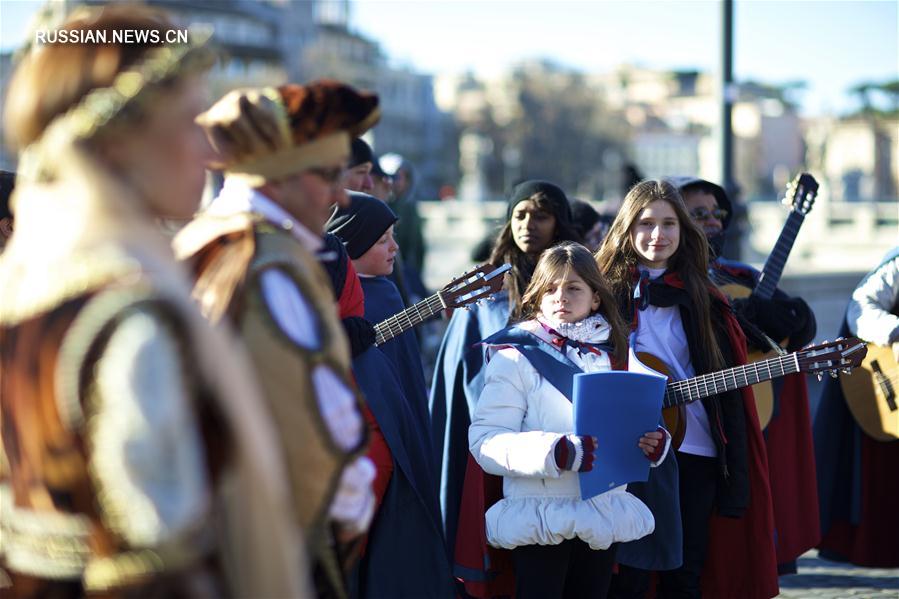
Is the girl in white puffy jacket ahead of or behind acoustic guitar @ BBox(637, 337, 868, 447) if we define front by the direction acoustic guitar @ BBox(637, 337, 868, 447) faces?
ahead

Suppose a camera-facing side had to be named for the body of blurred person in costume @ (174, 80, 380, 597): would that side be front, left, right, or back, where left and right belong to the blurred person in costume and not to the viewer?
right

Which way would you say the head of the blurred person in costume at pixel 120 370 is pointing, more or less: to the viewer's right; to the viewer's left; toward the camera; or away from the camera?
to the viewer's right

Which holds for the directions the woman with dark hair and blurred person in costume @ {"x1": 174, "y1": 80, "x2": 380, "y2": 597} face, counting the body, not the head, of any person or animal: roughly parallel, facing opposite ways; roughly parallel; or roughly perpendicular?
roughly perpendicular

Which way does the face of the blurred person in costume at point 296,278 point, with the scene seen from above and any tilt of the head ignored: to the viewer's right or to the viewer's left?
to the viewer's right

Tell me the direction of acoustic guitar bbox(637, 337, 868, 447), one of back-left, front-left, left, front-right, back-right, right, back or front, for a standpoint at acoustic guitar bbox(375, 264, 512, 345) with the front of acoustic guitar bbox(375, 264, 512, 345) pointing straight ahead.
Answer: left

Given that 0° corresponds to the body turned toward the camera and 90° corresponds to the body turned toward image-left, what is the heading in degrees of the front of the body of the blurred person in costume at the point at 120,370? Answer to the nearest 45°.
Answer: approximately 270°

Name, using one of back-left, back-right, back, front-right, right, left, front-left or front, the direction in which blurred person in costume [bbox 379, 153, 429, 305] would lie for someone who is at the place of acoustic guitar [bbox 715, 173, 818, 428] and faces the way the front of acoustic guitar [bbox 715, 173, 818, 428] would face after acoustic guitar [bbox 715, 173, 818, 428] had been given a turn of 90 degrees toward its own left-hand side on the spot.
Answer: back-left

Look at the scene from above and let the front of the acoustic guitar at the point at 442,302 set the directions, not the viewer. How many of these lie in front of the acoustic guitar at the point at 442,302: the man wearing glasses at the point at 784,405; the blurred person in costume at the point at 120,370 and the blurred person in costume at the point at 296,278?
2
